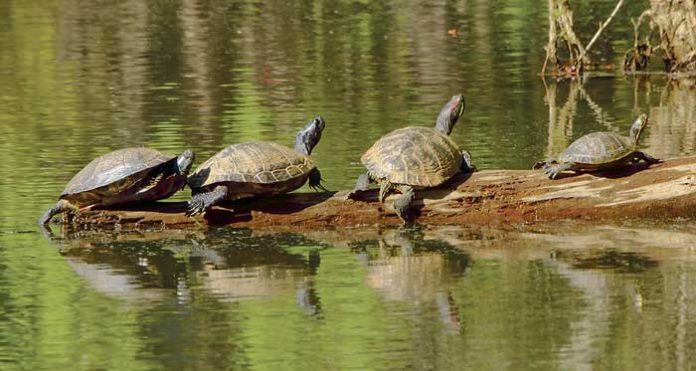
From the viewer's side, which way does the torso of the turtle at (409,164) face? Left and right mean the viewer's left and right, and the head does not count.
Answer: facing away from the viewer and to the right of the viewer

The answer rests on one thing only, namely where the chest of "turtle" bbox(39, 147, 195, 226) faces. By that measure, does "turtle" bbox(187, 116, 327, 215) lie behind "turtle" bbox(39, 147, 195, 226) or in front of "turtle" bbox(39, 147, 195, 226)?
in front

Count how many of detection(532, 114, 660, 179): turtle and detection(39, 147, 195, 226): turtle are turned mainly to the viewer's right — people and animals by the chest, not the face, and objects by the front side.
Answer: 2

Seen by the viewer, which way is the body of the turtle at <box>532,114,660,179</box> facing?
to the viewer's right

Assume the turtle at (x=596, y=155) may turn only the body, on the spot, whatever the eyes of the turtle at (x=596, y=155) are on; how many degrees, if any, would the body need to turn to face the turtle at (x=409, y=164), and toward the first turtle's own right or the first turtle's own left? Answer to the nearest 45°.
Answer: approximately 180°

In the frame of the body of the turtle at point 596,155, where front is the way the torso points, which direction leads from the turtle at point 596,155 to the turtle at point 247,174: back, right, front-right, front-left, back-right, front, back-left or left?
back

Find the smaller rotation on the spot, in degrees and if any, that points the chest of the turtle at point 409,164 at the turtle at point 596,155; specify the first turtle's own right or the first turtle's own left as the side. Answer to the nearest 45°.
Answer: approximately 45° to the first turtle's own right

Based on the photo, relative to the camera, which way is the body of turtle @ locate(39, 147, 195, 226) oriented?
to the viewer's right

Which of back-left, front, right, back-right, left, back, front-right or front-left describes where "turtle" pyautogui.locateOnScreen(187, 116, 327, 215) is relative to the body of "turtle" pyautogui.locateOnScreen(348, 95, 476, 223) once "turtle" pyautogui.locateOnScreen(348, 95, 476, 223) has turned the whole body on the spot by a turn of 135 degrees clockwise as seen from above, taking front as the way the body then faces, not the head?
right
